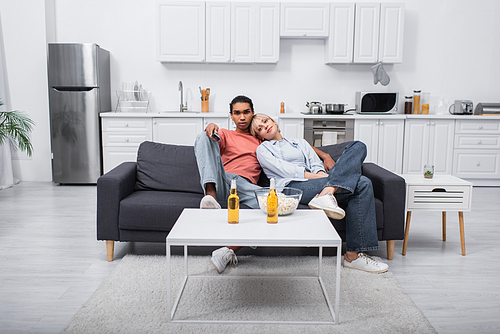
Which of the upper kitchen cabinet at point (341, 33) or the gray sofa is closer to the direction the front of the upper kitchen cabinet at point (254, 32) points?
the gray sofa

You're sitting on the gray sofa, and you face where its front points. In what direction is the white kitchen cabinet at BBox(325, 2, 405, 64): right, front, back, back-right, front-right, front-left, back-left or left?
back-left

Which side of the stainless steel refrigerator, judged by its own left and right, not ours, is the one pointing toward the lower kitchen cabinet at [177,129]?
left

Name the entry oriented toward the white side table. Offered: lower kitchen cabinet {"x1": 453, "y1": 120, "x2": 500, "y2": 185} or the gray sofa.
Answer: the lower kitchen cabinet

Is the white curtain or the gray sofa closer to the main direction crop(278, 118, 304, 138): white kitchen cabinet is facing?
the gray sofa

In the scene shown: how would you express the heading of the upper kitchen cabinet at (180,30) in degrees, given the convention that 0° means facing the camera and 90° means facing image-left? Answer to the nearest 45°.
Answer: approximately 0°

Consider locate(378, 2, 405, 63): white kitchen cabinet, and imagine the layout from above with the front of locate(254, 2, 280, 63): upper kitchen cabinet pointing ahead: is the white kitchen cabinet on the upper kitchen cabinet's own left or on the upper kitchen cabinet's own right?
on the upper kitchen cabinet's own left

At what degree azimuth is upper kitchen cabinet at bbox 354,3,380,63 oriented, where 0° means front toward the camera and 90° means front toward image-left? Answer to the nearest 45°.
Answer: approximately 0°

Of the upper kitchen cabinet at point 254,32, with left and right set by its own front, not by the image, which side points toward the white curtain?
right
